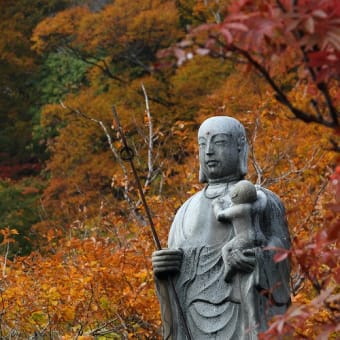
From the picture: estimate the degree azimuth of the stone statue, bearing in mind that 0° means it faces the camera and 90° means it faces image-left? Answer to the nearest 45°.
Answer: approximately 45°
